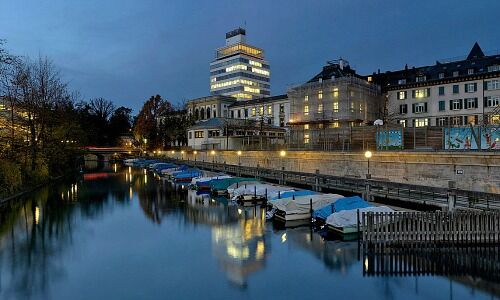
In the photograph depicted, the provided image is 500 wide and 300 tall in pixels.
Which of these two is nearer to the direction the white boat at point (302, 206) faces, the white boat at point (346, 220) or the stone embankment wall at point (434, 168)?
the stone embankment wall

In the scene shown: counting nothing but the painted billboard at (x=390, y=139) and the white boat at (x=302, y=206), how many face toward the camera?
1

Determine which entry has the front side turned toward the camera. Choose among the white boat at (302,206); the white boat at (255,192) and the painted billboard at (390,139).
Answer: the painted billboard

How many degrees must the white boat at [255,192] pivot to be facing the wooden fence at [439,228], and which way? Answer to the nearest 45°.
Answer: approximately 90° to its right

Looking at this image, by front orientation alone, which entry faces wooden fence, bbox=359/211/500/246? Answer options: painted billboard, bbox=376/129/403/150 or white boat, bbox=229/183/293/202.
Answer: the painted billboard

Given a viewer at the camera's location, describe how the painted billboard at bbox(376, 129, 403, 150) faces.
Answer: facing the viewer

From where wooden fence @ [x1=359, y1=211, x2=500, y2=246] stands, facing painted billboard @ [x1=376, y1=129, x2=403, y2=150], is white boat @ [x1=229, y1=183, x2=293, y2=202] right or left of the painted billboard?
left

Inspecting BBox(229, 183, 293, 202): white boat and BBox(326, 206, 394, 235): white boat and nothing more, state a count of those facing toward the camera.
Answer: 0

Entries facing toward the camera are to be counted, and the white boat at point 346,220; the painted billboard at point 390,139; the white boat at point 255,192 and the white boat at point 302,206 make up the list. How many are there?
1

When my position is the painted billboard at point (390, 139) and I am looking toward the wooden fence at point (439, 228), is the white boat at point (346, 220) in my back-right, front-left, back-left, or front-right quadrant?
front-right

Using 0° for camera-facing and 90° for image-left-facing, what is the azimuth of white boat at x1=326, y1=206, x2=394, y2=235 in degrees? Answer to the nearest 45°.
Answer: approximately 225°
